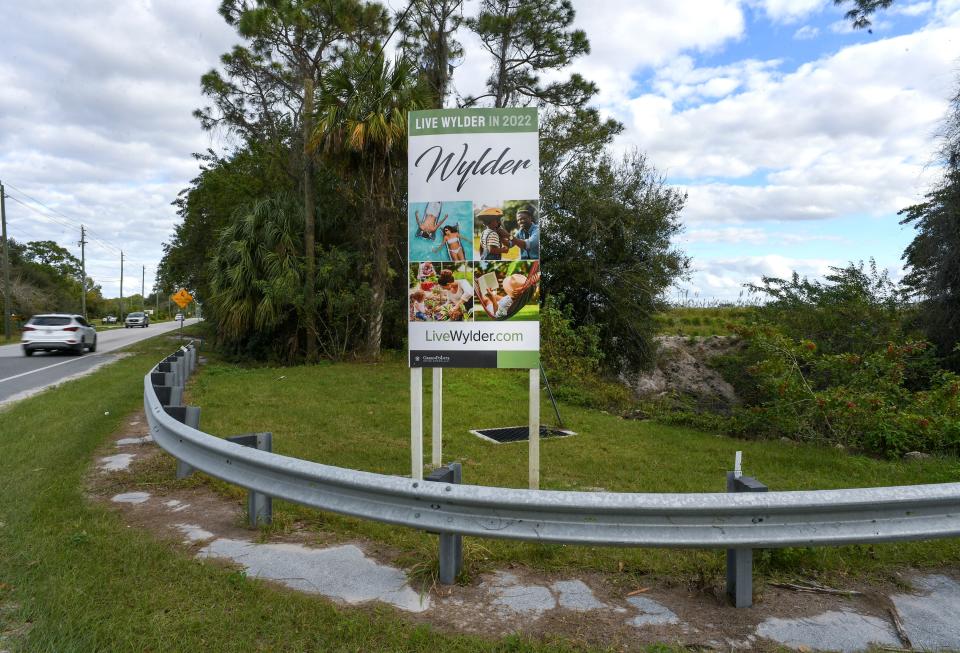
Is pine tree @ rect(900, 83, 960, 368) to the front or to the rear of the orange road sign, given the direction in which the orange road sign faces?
to the front

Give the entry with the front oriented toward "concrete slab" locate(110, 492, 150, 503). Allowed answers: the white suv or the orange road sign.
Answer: the orange road sign

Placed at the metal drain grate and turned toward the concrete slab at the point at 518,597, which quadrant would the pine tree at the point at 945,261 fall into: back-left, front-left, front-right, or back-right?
back-left

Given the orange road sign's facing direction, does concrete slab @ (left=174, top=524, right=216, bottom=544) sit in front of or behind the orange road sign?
in front

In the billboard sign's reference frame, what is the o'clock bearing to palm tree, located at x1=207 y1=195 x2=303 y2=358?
The palm tree is roughly at 5 o'clock from the billboard sign.

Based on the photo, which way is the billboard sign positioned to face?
toward the camera

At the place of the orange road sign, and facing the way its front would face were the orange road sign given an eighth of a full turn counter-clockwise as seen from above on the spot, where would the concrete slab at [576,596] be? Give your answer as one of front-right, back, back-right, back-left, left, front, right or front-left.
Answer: front-right

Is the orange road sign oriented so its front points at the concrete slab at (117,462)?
yes

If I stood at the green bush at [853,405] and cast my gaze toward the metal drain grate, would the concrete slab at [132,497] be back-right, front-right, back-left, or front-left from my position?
front-left

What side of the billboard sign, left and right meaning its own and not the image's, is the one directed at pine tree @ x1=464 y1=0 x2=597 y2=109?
back
